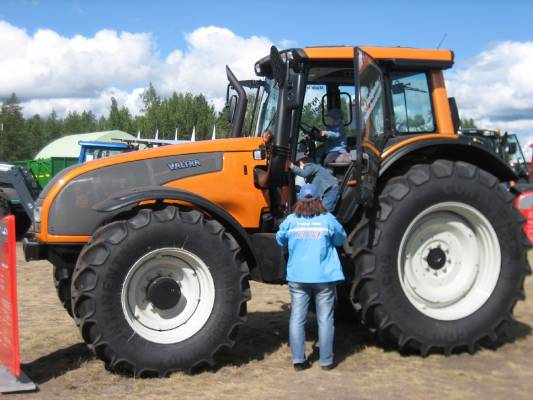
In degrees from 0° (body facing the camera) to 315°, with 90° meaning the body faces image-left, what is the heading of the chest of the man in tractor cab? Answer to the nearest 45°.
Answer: approximately 90°

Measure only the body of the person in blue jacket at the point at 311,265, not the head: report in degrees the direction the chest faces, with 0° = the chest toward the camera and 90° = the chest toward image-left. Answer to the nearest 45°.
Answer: approximately 180°

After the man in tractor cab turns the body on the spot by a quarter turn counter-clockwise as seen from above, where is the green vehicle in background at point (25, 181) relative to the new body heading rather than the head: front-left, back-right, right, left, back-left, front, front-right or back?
back-right

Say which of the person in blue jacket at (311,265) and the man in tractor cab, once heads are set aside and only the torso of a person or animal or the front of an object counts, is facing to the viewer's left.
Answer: the man in tractor cab
